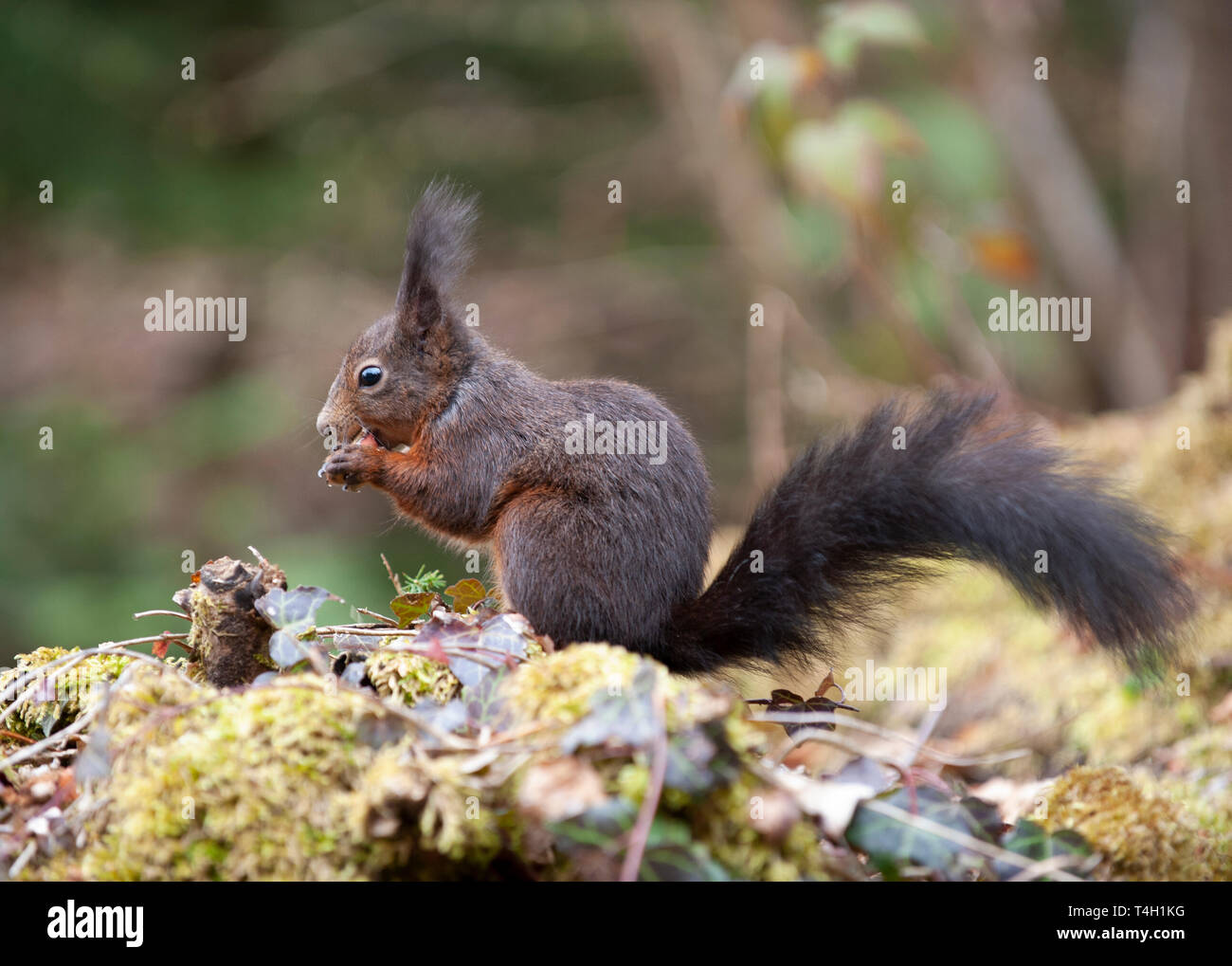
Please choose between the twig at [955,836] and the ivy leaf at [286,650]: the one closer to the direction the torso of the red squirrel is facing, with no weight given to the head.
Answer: the ivy leaf

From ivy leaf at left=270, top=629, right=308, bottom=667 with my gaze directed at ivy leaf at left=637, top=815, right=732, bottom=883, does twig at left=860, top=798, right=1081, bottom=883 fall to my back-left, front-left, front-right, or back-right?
front-left

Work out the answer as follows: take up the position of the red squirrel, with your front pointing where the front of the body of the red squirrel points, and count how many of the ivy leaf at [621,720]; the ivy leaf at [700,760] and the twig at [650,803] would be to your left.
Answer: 3

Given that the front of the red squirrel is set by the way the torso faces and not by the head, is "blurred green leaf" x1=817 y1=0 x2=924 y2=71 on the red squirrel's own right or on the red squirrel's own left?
on the red squirrel's own right

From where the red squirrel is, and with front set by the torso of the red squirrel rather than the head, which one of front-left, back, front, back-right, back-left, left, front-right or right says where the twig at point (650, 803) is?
left

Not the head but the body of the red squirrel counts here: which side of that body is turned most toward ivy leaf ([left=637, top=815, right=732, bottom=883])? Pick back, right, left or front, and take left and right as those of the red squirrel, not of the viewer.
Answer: left

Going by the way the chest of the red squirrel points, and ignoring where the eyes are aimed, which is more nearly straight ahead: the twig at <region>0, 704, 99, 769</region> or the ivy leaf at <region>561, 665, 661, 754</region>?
the twig

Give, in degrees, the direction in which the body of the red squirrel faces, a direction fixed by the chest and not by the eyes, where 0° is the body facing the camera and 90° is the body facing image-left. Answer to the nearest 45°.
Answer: approximately 90°

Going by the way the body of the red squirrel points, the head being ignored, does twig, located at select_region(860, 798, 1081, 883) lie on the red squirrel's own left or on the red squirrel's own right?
on the red squirrel's own left

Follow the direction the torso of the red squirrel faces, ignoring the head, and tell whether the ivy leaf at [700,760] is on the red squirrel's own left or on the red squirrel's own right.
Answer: on the red squirrel's own left

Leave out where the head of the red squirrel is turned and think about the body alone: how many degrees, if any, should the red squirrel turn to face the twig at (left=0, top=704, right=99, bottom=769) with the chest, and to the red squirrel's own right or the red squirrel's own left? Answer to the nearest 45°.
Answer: approximately 45° to the red squirrel's own left

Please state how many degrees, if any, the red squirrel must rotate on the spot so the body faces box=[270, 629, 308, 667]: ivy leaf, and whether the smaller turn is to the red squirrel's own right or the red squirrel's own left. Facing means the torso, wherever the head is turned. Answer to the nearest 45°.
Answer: approximately 45° to the red squirrel's own left

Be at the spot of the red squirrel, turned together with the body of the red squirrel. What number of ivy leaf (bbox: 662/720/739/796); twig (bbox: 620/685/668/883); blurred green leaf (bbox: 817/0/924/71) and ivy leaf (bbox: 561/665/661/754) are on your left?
3
